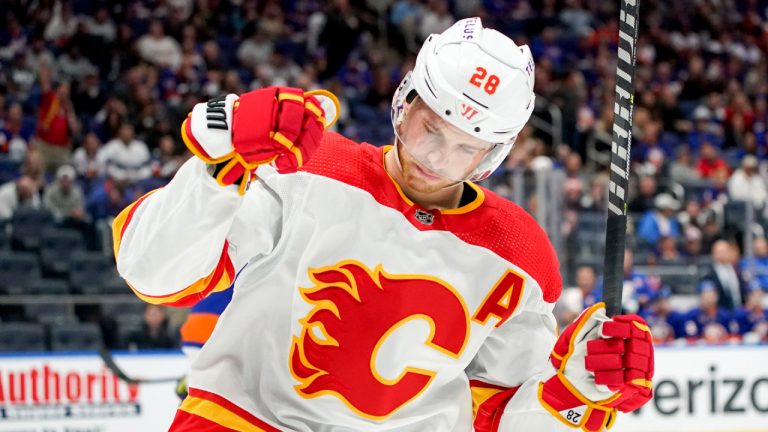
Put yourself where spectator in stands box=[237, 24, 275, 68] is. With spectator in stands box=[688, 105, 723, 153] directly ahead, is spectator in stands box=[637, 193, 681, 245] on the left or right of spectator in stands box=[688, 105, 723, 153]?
right

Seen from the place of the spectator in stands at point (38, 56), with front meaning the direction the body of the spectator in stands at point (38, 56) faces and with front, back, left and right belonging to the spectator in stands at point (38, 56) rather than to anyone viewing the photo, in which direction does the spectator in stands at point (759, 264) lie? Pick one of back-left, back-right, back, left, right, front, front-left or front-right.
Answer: front-left

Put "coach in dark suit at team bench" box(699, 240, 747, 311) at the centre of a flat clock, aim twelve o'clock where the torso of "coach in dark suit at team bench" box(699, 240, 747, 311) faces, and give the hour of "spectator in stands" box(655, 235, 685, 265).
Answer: "spectator in stands" box(655, 235, 685, 265) is roughly at 4 o'clock from "coach in dark suit at team bench" box(699, 240, 747, 311).

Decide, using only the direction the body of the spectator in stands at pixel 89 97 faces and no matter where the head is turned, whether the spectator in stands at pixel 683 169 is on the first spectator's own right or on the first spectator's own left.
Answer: on the first spectator's own left

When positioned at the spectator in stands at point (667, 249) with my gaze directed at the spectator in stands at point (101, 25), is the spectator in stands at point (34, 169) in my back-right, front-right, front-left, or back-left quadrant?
front-left

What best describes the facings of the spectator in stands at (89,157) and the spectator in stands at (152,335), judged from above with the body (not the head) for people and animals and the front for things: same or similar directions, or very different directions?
same or similar directions

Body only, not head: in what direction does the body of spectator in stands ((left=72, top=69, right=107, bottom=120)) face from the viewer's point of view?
toward the camera

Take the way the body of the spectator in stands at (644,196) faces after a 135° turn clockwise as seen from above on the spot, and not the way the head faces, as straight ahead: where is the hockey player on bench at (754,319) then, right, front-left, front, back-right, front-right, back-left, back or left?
back

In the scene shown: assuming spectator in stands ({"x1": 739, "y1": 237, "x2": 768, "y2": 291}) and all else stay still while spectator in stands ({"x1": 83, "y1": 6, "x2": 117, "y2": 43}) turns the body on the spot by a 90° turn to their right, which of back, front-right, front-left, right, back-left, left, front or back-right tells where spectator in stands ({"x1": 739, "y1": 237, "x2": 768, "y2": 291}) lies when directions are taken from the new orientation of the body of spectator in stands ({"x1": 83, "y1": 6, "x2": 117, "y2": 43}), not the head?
back-left

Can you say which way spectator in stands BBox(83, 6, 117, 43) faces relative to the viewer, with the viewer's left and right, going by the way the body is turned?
facing the viewer

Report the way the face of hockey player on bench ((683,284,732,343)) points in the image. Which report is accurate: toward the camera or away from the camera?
toward the camera

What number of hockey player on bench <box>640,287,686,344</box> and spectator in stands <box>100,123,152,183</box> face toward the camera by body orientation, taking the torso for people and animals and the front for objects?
2

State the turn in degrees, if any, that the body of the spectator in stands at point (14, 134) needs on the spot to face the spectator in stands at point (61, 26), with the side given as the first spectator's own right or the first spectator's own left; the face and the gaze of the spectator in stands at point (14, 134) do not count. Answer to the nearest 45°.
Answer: approximately 180°

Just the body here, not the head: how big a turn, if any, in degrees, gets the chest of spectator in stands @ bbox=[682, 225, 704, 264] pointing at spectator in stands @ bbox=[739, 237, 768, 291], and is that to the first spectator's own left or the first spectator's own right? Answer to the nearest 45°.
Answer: approximately 90° to the first spectator's own left

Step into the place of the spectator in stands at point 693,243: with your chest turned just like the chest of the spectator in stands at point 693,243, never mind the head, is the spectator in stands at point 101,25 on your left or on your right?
on your right

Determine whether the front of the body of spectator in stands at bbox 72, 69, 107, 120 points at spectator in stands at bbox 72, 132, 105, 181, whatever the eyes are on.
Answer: yes

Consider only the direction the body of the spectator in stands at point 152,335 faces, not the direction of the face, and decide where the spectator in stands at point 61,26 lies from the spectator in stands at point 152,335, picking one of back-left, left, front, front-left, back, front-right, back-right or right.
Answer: back

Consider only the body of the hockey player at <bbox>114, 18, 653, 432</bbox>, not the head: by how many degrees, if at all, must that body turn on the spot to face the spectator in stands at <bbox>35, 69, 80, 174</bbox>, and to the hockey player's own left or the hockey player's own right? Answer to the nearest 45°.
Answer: approximately 135° to the hockey player's own right
